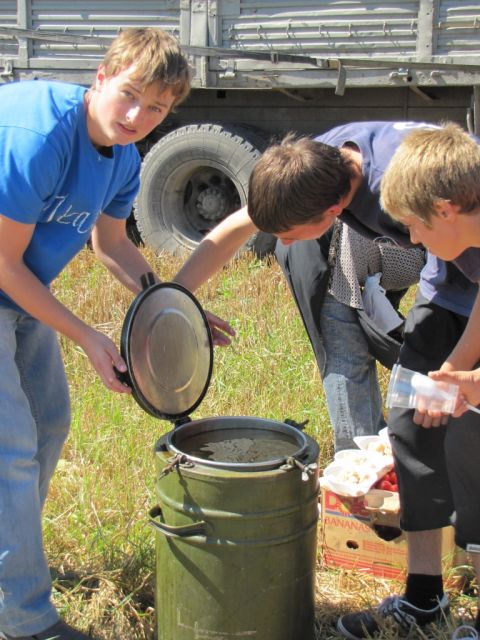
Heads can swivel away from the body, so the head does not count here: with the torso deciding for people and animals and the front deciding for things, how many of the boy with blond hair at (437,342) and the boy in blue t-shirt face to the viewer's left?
1

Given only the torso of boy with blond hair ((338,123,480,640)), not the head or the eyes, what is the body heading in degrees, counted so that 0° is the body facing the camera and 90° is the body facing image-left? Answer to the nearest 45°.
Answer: approximately 90°

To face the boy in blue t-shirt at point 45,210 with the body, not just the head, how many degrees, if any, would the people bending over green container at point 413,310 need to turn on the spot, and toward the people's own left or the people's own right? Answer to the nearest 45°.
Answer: approximately 45° to the people's own right

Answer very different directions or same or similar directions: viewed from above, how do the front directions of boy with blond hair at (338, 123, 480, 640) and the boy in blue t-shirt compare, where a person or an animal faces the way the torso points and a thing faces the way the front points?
very different directions

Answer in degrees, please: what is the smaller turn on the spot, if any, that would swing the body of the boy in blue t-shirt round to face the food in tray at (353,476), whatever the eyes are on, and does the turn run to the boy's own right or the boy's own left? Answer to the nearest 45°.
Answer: approximately 45° to the boy's own left

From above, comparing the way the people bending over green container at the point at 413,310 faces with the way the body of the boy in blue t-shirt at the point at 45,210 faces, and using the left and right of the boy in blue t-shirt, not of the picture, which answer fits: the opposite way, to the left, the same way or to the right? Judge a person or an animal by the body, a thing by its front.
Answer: to the right
